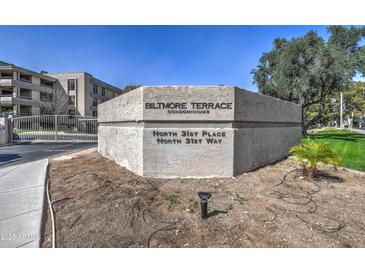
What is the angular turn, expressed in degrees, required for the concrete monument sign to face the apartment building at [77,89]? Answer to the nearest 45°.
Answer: approximately 135° to its right

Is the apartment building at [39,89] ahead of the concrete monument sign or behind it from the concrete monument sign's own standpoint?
behind

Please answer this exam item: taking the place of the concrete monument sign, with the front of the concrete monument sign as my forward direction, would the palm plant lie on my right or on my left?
on my left

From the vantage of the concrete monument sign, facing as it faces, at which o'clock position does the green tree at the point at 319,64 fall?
The green tree is roughly at 7 o'clock from the concrete monument sign.

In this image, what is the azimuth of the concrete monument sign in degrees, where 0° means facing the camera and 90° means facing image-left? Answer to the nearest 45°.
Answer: approximately 0°
